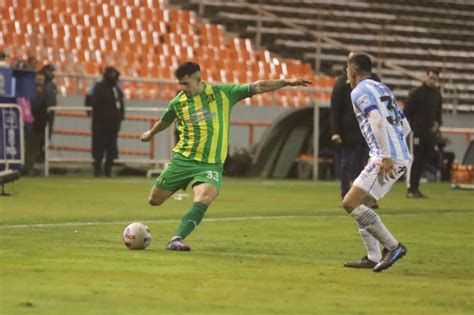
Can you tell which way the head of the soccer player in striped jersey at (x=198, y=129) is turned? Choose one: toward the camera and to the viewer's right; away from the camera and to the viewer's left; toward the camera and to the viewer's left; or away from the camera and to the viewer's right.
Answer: toward the camera and to the viewer's left

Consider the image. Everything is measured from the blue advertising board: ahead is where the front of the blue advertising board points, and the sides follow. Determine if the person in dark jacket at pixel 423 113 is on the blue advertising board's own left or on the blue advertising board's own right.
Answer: on the blue advertising board's own left

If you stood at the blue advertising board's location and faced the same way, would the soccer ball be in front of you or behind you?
in front

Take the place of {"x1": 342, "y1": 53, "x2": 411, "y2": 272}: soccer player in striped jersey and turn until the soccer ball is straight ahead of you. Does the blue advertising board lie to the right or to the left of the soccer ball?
right

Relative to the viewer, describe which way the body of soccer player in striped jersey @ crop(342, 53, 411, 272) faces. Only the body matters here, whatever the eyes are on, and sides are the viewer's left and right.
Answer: facing away from the viewer and to the left of the viewer

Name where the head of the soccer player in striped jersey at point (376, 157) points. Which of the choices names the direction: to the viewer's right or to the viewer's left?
to the viewer's left
